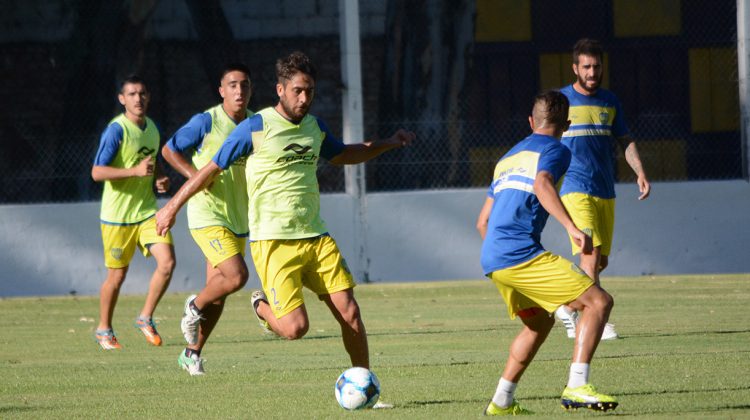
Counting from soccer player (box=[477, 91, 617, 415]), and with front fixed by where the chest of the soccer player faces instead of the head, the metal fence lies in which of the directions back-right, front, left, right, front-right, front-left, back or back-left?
front-left

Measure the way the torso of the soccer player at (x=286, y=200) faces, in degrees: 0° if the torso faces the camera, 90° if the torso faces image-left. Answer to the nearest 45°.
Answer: approximately 315°

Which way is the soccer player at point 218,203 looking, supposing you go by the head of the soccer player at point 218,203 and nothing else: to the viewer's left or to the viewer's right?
to the viewer's right

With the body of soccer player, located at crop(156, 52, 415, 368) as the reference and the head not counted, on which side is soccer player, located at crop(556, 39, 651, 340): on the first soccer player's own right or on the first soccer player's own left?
on the first soccer player's own left

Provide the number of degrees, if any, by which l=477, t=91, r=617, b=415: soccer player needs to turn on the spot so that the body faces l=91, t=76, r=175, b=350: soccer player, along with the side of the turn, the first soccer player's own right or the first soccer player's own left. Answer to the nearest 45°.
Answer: approximately 90° to the first soccer player's own left

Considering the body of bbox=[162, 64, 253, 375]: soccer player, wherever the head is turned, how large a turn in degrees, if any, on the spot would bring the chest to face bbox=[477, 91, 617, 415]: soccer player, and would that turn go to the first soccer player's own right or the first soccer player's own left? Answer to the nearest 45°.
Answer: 0° — they already face them

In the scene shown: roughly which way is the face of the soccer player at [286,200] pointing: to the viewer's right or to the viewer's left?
to the viewer's right

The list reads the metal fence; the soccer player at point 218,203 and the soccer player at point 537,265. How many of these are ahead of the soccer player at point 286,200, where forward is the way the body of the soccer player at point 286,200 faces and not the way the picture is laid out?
1

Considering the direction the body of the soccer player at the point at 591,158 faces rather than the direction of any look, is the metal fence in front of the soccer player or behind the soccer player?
behind

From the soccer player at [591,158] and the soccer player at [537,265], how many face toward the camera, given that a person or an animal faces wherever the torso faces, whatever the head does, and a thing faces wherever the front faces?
1

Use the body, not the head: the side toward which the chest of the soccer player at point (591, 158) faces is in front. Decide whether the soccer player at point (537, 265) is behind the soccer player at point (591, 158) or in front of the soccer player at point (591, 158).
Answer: in front
